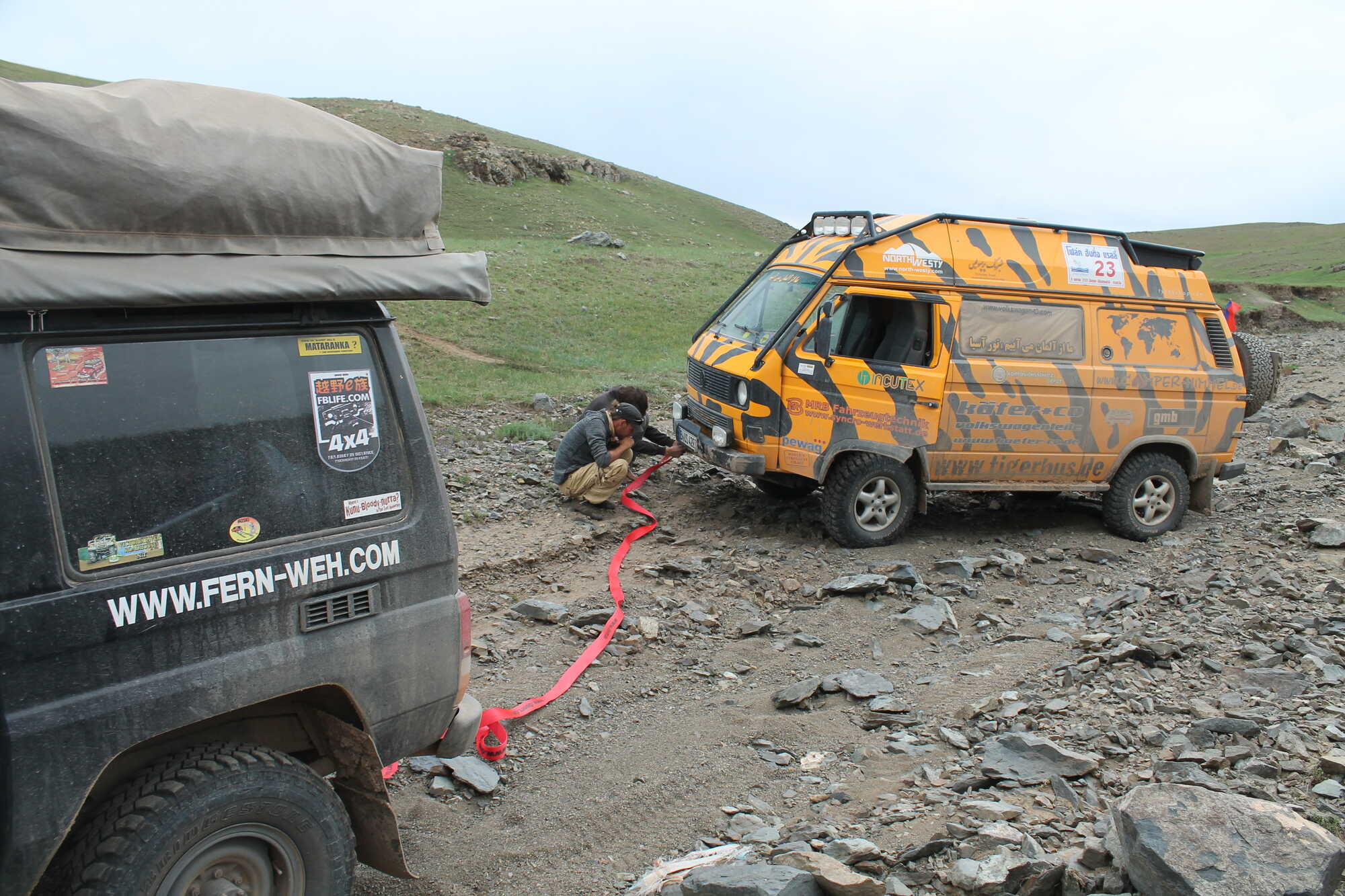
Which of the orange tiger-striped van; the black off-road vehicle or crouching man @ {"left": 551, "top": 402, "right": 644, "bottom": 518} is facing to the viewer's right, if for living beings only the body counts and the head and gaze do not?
the crouching man

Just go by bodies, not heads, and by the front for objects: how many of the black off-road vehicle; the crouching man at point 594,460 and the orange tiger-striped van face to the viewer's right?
1

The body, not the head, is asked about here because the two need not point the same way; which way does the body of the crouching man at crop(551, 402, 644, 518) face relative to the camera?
to the viewer's right

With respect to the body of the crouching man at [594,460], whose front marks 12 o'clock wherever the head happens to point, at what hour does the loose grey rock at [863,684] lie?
The loose grey rock is roughly at 2 o'clock from the crouching man.

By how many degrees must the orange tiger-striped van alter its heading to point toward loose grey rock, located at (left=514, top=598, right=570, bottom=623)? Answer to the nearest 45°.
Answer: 0° — it already faces it

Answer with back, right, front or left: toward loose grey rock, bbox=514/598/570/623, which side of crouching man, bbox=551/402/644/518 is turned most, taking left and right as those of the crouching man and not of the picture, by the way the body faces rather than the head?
right

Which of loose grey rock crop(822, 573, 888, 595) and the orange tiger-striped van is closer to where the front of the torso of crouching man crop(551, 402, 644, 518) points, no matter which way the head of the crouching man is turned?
the orange tiger-striped van

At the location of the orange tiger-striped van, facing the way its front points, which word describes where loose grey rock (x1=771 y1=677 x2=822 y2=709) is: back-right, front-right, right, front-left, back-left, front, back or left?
front-left

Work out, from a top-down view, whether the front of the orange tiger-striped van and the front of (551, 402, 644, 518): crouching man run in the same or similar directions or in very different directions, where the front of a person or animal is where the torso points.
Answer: very different directions

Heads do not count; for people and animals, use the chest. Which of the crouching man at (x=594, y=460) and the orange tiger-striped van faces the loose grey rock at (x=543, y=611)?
the orange tiger-striped van

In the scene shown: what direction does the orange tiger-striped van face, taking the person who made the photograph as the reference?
facing the viewer and to the left of the viewer

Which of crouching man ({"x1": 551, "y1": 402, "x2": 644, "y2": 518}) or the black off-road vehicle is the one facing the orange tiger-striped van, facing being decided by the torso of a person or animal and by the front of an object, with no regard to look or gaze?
the crouching man

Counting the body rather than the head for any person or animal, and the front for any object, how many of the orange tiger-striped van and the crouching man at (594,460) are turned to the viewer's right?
1

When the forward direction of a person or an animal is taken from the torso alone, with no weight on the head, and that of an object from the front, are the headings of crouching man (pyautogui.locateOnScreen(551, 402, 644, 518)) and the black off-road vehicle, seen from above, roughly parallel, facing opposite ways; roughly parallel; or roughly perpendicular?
roughly perpendicular

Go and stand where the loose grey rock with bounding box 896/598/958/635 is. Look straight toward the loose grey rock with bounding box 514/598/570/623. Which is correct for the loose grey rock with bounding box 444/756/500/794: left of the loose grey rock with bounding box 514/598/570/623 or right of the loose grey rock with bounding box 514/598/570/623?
left

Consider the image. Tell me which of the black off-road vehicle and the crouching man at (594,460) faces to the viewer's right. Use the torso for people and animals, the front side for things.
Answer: the crouching man

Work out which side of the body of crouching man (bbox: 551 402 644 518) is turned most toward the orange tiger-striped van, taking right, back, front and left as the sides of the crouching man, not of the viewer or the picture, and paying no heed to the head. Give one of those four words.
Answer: front
